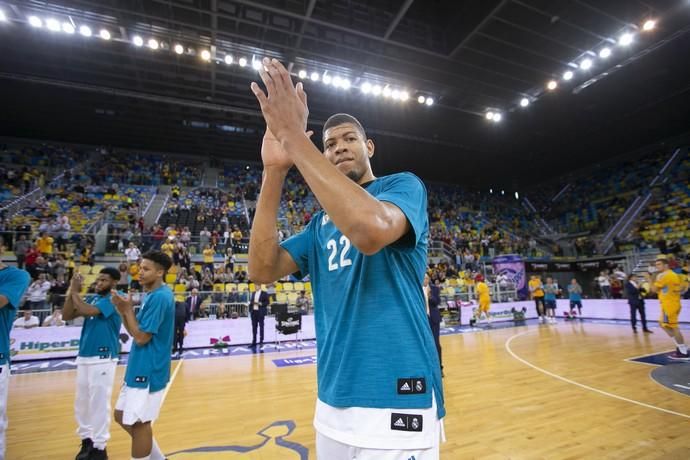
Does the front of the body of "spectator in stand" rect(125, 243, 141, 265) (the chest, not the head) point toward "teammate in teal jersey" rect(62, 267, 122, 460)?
yes

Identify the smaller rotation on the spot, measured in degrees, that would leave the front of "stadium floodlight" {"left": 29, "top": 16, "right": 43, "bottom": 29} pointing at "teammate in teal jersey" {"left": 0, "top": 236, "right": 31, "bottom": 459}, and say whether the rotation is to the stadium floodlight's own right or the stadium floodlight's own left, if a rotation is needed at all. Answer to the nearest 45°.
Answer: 0° — it already faces them

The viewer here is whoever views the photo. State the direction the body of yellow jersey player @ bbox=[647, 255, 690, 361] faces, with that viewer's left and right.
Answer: facing to the left of the viewer

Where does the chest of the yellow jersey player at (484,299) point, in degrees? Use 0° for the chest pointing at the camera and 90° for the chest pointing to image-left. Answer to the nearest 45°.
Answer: approximately 90°

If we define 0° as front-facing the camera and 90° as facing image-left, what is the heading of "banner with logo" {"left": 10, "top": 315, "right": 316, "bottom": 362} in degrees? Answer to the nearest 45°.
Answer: approximately 0°

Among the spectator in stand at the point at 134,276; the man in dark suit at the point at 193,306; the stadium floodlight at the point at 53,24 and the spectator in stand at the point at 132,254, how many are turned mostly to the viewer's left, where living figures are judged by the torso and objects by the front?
0

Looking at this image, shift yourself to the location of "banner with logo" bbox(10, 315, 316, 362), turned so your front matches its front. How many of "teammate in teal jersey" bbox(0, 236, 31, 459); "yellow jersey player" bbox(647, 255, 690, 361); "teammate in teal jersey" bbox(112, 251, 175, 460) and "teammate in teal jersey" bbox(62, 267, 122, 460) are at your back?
0

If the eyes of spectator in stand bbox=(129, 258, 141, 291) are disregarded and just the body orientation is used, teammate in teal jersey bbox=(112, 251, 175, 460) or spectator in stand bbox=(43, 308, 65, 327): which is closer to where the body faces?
the teammate in teal jersey

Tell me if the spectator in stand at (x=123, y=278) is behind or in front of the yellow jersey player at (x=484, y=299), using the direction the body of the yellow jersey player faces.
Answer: in front

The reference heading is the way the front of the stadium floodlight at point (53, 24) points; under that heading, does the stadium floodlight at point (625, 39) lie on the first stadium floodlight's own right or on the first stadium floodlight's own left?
on the first stadium floodlight's own left

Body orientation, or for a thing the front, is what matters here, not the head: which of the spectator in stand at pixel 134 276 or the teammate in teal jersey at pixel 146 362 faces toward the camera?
the spectator in stand

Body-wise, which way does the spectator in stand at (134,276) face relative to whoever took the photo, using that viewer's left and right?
facing the viewer

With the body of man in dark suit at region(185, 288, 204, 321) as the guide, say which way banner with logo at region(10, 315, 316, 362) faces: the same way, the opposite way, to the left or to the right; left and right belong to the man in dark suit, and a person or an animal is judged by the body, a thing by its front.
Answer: the same way
